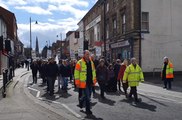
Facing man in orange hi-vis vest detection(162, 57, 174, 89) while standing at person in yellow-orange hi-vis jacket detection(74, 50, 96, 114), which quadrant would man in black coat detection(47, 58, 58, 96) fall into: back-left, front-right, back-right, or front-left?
front-left

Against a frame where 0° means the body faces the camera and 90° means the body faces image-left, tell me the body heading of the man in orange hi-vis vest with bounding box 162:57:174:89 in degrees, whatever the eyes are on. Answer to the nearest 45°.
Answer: approximately 45°

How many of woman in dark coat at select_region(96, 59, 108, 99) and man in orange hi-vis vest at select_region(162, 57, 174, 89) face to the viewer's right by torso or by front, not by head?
0

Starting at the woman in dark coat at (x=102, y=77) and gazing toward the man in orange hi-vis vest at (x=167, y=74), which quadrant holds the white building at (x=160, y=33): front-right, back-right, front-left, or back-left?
front-left

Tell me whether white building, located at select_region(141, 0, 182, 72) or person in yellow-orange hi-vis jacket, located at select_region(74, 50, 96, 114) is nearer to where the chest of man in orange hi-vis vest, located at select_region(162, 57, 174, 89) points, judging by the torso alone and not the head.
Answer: the person in yellow-orange hi-vis jacket

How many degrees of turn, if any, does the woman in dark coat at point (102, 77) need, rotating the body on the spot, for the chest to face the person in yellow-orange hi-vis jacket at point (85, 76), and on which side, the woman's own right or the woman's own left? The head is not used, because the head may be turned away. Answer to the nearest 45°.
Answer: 0° — they already face them

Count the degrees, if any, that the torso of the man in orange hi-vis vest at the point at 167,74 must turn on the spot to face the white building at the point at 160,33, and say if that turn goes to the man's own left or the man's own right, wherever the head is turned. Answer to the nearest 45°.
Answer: approximately 135° to the man's own right

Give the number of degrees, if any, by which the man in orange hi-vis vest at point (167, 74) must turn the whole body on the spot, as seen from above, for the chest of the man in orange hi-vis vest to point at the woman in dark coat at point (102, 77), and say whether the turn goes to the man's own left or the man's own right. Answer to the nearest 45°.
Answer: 0° — they already face them

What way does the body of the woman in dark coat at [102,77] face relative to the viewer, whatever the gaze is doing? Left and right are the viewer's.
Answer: facing the viewer

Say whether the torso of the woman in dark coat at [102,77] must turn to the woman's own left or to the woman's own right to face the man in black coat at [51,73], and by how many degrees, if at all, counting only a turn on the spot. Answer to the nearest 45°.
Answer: approximately 135° to the woman's own right

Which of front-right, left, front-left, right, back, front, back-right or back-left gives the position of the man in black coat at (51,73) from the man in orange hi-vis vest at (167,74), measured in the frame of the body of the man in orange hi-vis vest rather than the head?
front
